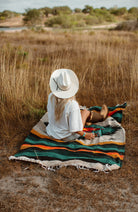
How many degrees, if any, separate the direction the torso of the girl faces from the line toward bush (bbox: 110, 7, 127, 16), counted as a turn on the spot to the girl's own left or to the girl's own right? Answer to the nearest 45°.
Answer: approximately 45° to the girl's own left

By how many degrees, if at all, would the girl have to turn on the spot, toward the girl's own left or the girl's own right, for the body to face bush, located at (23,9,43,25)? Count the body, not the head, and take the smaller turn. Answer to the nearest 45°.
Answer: approximately 45° to the girl's own left

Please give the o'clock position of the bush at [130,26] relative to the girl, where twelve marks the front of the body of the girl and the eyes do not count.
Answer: The bush is roughly at 11 o'clock from the girl.

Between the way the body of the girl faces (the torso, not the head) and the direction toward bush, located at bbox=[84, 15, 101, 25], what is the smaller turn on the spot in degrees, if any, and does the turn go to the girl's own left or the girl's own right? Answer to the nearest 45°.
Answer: approximately 45° to the girl's own left

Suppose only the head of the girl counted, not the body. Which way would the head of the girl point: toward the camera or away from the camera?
away from the camera

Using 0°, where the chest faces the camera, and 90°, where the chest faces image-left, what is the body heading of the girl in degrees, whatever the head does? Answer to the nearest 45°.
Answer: approximately 225°
